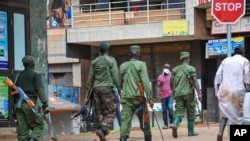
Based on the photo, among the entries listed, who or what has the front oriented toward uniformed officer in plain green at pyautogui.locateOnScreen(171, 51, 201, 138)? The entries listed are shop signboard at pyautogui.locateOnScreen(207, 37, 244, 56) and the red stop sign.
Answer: the shop signboard

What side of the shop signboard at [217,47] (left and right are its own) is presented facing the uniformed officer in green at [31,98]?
front

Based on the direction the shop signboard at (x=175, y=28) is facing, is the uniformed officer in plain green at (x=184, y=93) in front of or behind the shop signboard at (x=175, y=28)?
in front

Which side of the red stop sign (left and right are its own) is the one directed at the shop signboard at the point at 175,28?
back

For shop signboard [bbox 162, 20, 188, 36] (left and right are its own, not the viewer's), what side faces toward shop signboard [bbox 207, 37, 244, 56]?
left

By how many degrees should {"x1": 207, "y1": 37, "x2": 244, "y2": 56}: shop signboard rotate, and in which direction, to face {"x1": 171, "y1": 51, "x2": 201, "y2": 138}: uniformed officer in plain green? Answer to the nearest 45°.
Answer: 0° — it already faces them

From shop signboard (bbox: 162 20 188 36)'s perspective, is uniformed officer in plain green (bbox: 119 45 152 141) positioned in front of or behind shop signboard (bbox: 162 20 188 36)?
in front

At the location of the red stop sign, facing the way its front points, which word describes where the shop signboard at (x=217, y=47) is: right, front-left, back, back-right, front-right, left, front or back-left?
back

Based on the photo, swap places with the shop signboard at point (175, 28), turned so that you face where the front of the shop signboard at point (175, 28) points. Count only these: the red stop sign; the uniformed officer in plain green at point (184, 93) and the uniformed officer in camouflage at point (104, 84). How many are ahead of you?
3

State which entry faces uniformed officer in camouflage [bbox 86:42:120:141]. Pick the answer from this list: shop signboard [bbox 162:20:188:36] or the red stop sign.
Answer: the shop signboard

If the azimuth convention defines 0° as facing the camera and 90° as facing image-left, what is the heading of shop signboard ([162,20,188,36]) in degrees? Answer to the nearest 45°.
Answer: approximately 0°

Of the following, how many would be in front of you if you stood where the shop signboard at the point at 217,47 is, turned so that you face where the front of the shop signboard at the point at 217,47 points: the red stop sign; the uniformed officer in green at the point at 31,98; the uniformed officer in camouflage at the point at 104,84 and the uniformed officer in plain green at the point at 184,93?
4
